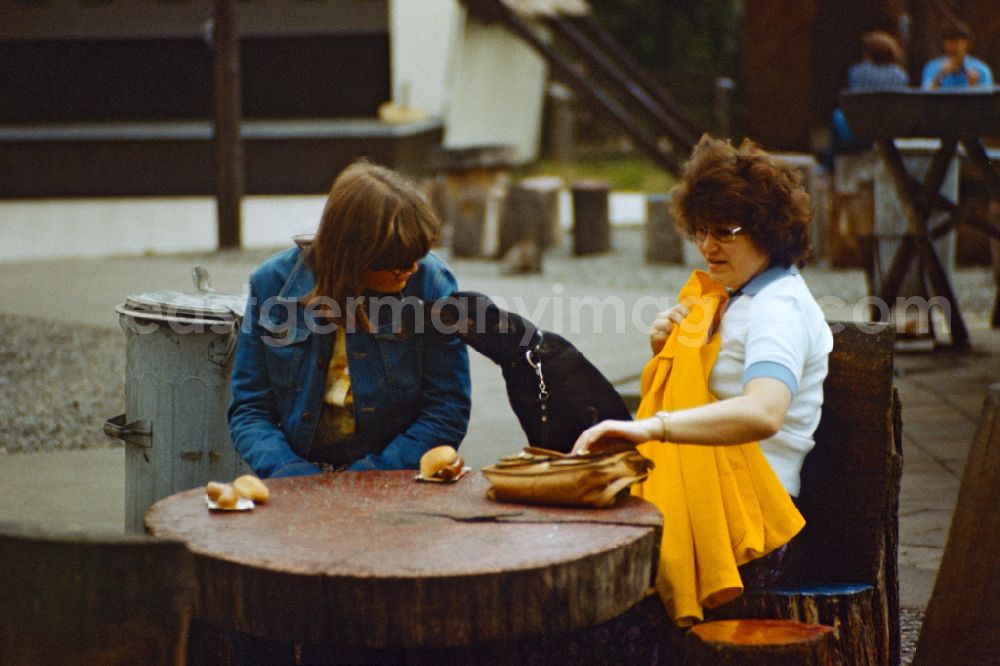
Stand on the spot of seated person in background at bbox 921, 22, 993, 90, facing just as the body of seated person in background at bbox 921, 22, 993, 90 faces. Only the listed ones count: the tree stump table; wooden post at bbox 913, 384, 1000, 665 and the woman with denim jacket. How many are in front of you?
3

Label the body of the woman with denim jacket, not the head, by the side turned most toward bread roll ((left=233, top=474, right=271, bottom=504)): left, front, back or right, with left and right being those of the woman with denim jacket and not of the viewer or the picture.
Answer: front

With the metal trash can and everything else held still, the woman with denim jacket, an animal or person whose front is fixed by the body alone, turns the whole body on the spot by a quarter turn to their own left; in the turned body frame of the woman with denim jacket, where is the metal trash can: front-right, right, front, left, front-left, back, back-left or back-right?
back-left

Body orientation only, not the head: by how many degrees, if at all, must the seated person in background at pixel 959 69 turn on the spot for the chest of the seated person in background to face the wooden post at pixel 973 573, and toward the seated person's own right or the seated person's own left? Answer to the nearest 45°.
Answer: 0° — they already face it

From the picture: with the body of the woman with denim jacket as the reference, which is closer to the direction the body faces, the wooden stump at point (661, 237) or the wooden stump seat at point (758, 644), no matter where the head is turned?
the wooden stump seat

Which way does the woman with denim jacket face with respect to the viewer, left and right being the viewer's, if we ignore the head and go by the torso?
facing the viewer

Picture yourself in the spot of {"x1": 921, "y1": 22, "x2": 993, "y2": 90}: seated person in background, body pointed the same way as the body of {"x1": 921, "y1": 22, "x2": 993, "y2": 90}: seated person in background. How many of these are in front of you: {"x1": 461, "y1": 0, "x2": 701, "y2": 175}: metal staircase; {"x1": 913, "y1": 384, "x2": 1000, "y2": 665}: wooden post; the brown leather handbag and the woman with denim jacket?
3

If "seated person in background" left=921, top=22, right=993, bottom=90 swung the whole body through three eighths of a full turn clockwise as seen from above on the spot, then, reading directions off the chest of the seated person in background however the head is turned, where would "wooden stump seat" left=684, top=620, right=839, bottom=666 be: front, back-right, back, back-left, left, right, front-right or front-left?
back-left

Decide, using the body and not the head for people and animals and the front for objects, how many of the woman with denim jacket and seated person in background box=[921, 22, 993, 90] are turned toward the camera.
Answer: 2

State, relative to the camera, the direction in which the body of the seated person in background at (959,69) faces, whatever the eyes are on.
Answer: toward the camera

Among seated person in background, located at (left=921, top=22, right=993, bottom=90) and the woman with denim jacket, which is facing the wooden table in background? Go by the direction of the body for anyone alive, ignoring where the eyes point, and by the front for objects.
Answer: the seated person in background

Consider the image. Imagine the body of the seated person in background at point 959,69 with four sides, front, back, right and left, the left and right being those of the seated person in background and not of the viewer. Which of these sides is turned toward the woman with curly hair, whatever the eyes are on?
front

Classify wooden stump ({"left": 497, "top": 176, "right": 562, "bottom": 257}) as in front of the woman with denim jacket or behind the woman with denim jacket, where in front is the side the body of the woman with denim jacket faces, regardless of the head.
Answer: behind

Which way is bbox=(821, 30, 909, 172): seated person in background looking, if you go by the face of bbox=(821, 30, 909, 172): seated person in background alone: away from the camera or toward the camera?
away from the camera

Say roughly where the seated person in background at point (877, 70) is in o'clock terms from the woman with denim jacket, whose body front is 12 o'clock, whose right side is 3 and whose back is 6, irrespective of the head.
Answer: The seated person in background is roughly at 7 o'clock from the woman with denim jacket.
